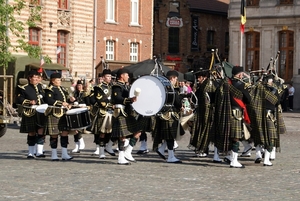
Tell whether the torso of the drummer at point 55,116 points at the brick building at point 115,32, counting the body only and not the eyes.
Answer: no

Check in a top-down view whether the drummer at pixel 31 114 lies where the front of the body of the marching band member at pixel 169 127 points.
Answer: no

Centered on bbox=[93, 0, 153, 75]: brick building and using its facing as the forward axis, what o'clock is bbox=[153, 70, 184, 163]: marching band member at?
The marching band member is roughly at 12 o'clock from the brick building.

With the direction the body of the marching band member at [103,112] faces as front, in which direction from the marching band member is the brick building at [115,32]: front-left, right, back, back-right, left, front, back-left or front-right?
back-left

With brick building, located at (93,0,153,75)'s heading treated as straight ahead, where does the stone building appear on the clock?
The stone building is roughly at 9 o'clock from the brick building.

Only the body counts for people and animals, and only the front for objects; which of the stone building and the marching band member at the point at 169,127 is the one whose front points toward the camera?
the stone building

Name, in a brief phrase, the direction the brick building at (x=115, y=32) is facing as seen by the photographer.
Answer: facing the viewer

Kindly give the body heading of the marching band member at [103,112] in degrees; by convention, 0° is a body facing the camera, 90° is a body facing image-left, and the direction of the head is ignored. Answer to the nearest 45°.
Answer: approximately 315°

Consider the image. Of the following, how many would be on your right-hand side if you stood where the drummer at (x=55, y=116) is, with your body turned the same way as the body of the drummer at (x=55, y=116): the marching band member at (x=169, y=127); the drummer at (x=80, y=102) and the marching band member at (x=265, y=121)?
0
